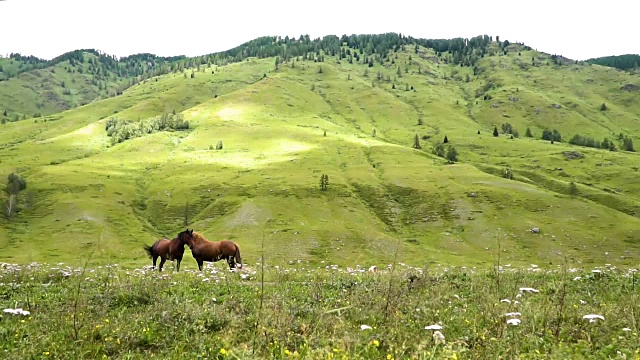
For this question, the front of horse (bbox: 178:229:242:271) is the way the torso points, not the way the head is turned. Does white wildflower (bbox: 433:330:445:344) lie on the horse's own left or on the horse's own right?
on the horse's own left

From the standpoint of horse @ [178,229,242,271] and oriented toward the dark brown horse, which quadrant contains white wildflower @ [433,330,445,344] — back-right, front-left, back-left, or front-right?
back-left

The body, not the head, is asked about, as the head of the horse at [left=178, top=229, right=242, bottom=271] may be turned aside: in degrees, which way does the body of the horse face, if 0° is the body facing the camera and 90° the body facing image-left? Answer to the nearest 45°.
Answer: approximately 90°
